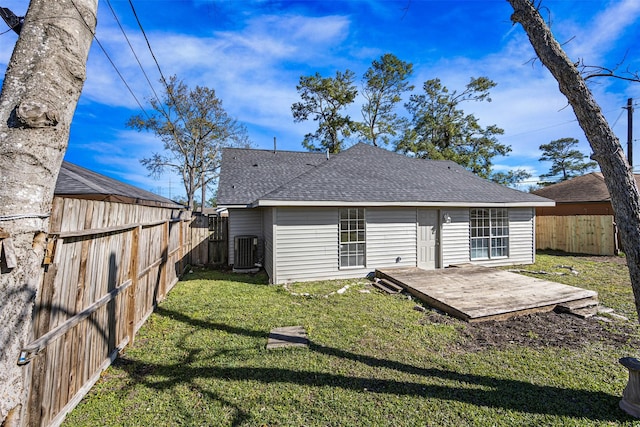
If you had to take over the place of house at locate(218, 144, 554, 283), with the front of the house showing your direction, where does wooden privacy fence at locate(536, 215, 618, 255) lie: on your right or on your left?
on your right

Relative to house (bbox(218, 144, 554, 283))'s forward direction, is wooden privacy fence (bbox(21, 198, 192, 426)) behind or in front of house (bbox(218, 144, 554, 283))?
behind

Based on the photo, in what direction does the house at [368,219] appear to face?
away from the camera

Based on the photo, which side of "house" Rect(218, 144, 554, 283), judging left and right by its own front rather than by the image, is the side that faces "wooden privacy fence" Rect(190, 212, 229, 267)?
left

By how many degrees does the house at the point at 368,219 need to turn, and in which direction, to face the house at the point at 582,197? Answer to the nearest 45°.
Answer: approximately 45° to its right

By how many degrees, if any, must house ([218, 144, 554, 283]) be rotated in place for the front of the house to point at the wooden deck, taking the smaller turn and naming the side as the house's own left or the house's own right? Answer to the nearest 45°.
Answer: approximately 135° to the house's own right
